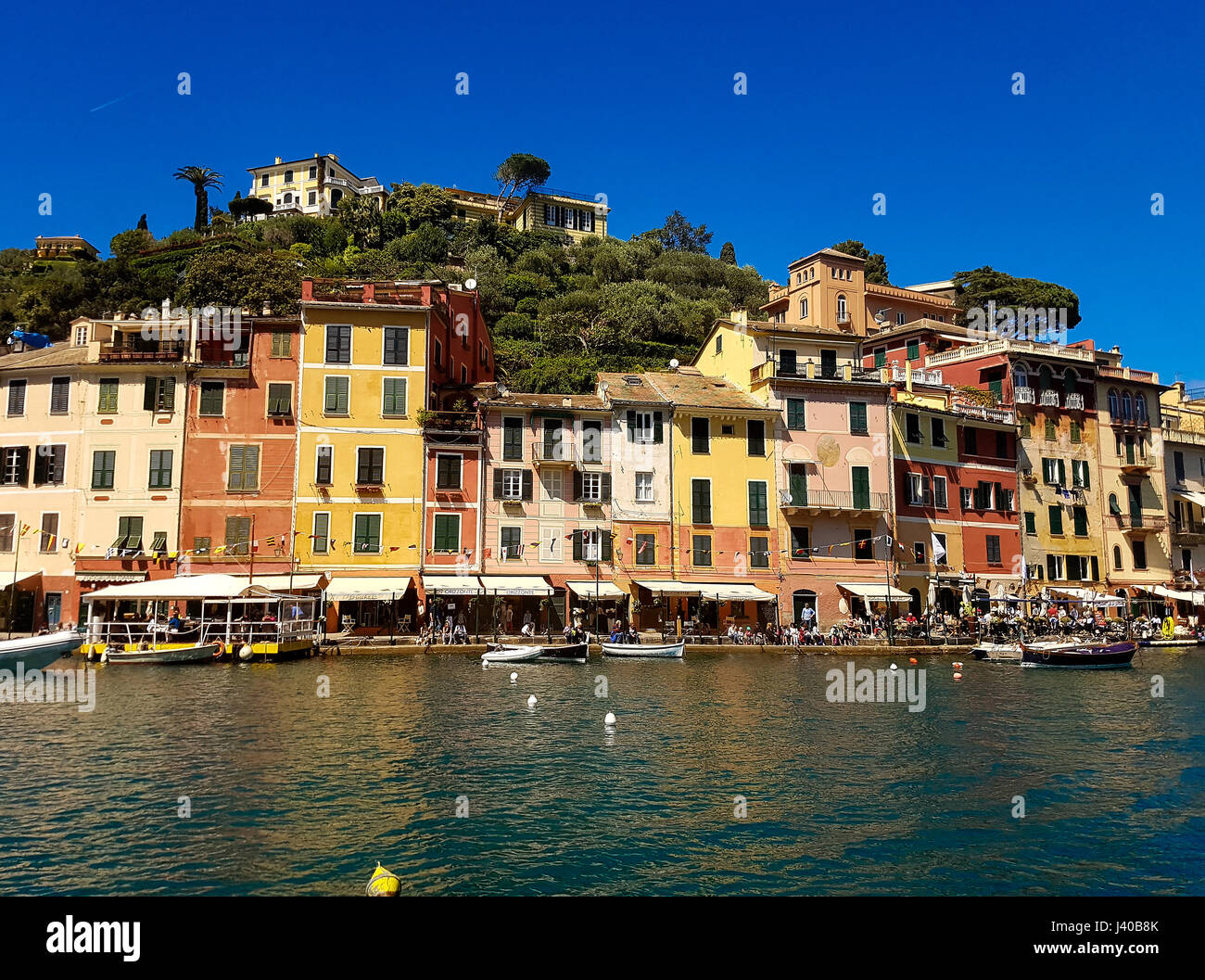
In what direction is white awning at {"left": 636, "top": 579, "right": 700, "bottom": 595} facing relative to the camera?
toward the camera

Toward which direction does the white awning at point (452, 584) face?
toward the camera

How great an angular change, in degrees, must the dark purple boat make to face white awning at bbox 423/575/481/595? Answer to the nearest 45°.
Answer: approximately 180°

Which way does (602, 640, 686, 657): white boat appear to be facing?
to the viewer's right

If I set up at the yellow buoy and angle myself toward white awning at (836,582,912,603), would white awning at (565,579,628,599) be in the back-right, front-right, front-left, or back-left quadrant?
front-left

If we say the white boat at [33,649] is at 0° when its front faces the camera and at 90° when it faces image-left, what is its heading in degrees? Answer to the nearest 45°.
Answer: approximately 270°

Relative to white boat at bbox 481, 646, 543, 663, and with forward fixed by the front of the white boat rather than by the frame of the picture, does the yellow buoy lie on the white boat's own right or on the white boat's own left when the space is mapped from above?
on the white boat's own right

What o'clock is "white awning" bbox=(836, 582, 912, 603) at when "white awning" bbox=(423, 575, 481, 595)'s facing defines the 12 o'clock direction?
"white awning" bbox=(836, 582, 912, 603) is roughly at 9 o'clock from "white awning" bbox=(423, 575, 481, 595).

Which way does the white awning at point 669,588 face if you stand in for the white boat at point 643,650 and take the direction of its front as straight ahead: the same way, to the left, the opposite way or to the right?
to the right

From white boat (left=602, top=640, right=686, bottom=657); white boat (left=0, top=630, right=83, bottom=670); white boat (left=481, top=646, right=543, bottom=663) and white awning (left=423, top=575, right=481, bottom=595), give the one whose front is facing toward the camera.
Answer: the white awning
